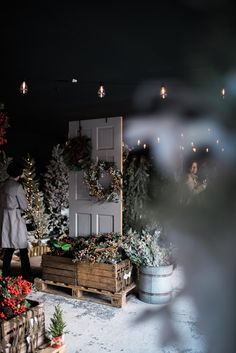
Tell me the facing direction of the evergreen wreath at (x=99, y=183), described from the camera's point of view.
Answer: facing the viewer

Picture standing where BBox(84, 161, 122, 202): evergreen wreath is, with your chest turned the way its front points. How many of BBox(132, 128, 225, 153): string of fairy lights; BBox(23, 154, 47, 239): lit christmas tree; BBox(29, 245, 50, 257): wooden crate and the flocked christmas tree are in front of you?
1

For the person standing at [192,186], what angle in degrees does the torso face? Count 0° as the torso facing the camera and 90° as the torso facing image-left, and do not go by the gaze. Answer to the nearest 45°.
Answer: approximately 315°

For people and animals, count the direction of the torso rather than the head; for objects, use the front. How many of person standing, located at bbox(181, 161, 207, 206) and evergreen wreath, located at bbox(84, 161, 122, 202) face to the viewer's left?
0
